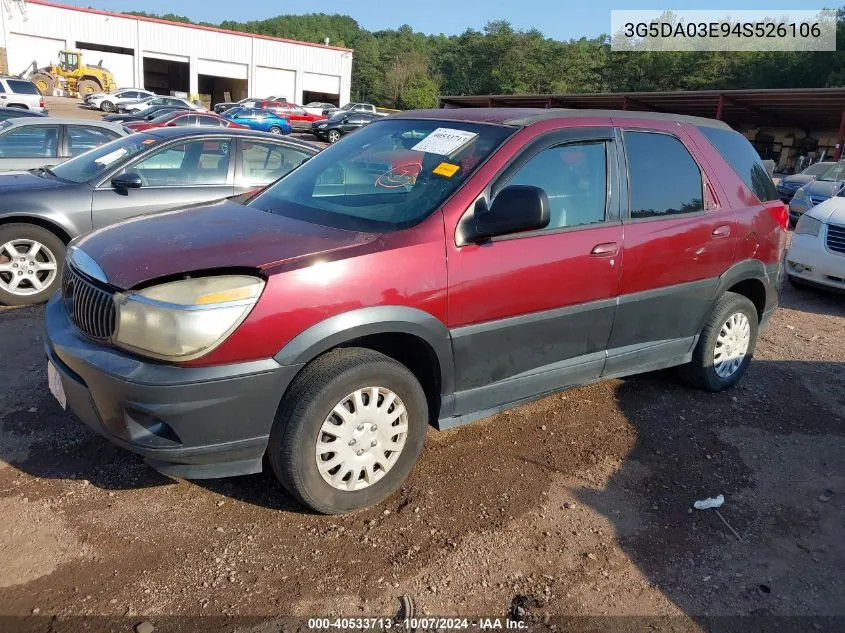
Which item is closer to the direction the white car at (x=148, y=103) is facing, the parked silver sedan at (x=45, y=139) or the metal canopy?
the parked silver sedan

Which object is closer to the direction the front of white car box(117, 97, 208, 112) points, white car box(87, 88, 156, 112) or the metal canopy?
the white car

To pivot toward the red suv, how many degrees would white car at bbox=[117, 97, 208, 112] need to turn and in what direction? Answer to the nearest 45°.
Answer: approximately 90° to its left

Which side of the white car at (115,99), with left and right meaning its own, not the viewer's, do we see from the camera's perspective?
left

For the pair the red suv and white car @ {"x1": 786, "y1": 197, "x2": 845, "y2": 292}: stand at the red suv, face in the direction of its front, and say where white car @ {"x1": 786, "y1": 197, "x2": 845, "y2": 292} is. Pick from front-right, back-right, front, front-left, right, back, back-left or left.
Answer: back

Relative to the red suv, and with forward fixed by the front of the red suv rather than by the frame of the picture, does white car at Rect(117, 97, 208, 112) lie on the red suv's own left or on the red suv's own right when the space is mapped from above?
on the red suv's own right

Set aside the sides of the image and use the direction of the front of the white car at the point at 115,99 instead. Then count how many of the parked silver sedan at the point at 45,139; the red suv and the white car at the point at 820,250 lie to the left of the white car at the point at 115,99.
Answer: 3

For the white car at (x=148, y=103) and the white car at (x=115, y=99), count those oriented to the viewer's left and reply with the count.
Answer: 2

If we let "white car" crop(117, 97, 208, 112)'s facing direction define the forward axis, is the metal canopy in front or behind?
behind

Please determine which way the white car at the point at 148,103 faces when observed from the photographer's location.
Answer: facing to the left of the viewer
